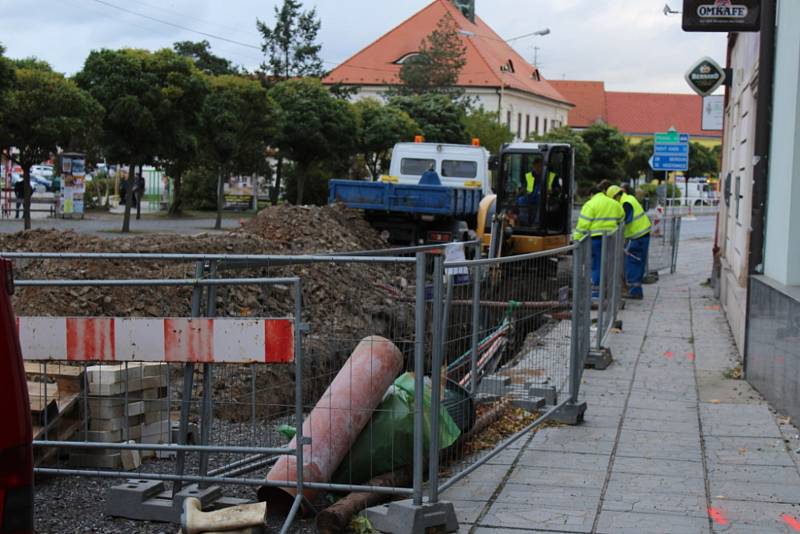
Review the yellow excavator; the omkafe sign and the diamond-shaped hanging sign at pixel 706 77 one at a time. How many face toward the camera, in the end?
3

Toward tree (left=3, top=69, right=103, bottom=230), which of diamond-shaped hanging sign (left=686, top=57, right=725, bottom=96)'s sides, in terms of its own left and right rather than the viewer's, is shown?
right

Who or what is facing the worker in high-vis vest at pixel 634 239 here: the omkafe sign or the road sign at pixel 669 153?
the road sign

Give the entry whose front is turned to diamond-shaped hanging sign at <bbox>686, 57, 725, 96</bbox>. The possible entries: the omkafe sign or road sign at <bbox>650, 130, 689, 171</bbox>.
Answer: road sign at <bbox>650, 130, 689, 171</bbox>

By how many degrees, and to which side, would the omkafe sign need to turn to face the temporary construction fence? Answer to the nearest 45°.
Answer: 0° — it already faces it

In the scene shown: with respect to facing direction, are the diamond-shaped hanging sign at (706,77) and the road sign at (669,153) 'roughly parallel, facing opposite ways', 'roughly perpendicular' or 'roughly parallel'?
roughly parallel

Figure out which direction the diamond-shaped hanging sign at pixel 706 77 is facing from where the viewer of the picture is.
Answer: facing the viewer

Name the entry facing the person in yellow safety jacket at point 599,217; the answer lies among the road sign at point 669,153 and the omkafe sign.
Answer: the road sign

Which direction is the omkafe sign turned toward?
toward the camera

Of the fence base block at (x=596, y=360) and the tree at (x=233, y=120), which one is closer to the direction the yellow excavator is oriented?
the fence base block

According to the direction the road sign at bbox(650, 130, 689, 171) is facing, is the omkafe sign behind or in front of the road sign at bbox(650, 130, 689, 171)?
in front

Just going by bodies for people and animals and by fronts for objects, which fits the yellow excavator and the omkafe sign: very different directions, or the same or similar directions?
same or similar directions

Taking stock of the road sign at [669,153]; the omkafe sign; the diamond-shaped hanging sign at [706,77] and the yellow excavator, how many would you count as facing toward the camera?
4

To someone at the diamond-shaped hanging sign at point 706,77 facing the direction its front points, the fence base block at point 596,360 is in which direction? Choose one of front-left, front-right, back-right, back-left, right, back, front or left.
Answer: front

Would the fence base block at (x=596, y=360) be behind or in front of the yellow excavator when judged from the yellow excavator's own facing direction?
in front
